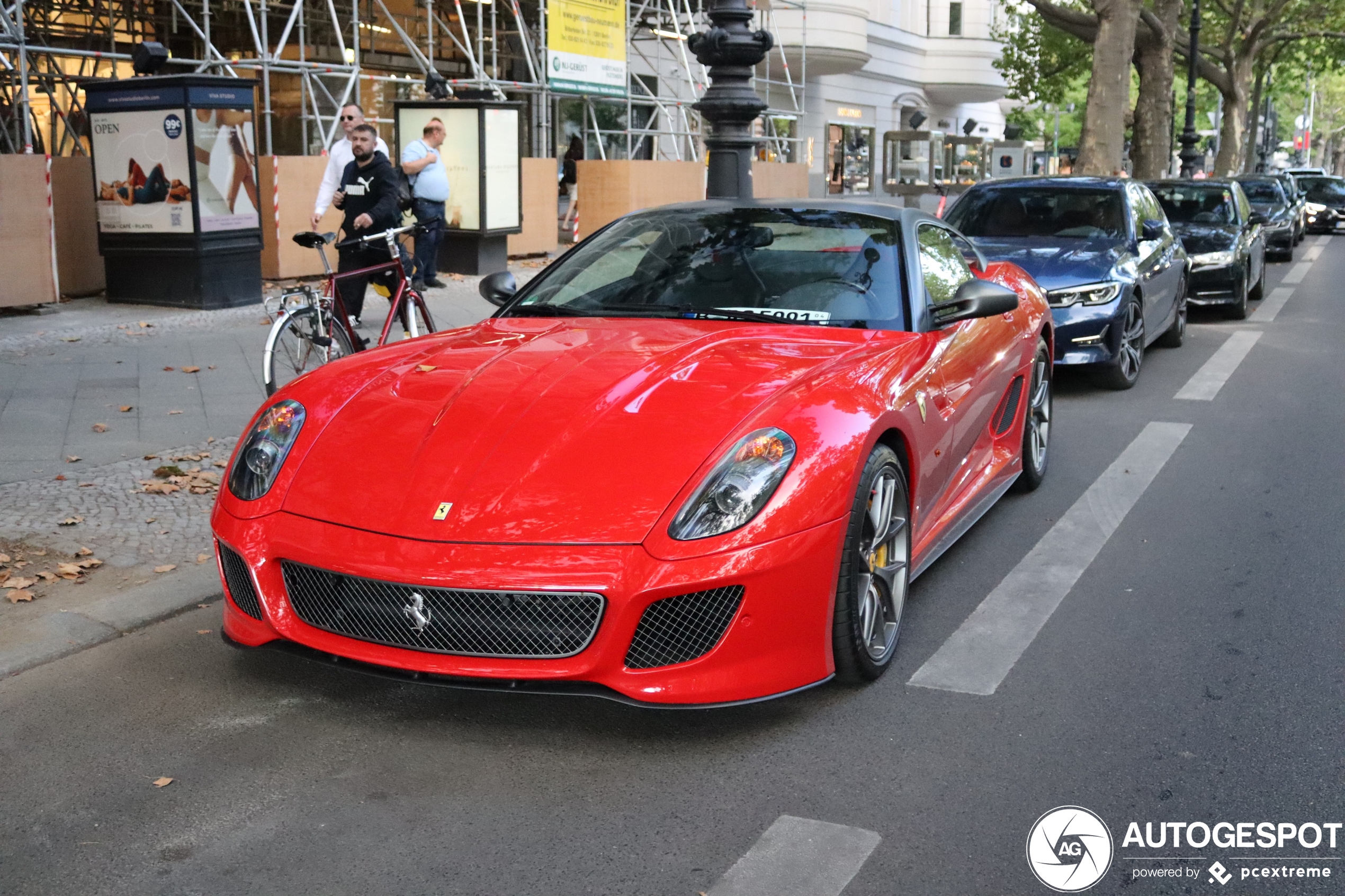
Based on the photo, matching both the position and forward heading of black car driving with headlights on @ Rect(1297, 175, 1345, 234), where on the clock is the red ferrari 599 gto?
The red ferrari 599 gto is roughly at 12 o'clock from the black car driving with headlights on.

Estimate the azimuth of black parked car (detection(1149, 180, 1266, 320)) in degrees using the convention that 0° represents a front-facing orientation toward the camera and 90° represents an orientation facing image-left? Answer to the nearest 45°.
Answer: approximately 0°

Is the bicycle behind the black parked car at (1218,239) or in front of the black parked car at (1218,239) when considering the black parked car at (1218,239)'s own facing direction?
in front

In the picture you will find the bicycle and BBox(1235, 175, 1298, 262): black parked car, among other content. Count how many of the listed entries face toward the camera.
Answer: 1

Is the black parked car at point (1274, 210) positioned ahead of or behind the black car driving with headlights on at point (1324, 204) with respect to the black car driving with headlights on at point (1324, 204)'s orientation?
ahead

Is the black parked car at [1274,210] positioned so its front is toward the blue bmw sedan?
yes

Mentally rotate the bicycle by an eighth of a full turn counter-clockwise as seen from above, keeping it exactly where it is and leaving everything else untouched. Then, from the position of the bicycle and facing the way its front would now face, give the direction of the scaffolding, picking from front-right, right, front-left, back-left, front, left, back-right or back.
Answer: front

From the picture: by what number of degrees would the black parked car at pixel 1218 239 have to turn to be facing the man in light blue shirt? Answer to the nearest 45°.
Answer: approximately 45° to its right

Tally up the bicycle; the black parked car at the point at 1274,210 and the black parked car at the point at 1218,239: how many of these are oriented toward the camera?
2

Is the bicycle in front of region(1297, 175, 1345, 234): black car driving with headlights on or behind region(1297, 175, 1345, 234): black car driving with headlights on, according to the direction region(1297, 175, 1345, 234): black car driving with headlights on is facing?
in front

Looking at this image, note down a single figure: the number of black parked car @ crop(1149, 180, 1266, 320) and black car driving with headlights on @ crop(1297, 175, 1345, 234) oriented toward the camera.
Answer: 2
